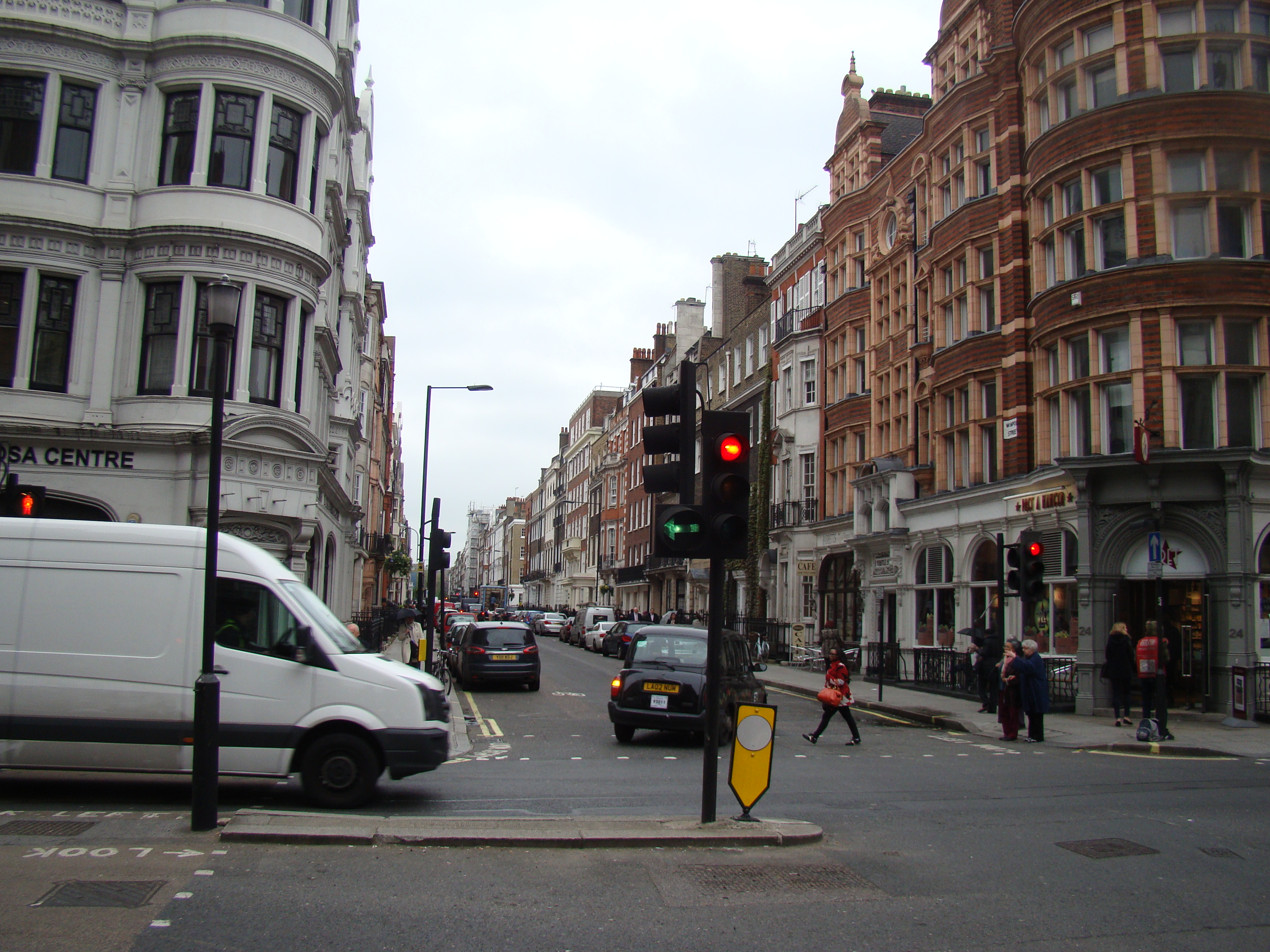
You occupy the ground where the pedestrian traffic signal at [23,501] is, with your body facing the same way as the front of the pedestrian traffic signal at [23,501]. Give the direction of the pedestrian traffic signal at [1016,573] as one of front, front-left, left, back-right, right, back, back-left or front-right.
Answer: left

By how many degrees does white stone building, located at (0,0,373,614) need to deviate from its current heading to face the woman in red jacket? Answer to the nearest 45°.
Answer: approximately 45° to its left

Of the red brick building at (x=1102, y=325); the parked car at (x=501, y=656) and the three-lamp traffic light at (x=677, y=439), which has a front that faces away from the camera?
the parked car

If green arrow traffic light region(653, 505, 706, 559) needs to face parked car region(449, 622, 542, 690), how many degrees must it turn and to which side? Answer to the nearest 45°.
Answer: approximately 180°

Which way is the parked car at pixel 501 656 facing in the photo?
away from the camera

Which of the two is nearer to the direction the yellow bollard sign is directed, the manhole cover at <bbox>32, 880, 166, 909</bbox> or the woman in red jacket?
the manhole cover

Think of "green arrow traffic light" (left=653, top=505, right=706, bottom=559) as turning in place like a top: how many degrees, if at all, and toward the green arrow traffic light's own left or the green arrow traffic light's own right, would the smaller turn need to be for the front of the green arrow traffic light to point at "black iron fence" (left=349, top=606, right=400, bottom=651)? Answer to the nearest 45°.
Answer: approximately 180°

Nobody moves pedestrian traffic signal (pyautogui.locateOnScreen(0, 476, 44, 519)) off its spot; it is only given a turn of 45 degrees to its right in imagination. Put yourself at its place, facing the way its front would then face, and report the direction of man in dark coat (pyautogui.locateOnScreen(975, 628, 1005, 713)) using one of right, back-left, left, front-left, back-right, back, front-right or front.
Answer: back-left

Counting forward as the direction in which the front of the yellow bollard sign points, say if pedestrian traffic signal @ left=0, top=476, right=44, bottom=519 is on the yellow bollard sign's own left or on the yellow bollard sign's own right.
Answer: on the yellow bollard sign's own right

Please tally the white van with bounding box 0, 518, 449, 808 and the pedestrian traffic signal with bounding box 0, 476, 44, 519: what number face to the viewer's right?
1

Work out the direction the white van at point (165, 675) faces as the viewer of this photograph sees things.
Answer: facing to the right of the viewer

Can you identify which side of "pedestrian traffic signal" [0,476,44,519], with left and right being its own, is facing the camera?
front

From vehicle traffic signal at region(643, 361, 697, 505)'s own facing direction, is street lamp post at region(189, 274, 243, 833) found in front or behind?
in front

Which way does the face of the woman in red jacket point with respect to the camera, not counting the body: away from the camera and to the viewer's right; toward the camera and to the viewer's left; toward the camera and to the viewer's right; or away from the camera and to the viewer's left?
toward the camera and to the viewer's left

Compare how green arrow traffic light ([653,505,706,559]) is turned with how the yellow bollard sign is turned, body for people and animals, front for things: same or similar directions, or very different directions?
same or similar directions

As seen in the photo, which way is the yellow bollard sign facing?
toward the camera

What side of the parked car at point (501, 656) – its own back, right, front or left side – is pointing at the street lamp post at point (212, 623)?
back

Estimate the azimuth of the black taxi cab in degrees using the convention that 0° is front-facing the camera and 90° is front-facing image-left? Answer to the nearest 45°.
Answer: approximately 225°

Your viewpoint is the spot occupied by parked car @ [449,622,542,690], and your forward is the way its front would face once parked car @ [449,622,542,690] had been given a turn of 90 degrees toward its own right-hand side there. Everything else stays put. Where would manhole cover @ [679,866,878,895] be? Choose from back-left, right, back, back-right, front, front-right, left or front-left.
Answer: right
